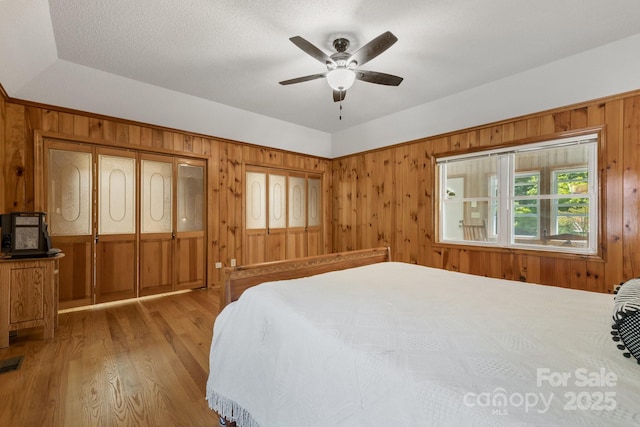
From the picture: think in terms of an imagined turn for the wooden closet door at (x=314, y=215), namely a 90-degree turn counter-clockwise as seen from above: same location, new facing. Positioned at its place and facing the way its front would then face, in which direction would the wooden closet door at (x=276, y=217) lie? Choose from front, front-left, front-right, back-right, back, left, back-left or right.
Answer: back

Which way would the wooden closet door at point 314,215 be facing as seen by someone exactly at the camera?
facing the viewer and to the right of the viewer

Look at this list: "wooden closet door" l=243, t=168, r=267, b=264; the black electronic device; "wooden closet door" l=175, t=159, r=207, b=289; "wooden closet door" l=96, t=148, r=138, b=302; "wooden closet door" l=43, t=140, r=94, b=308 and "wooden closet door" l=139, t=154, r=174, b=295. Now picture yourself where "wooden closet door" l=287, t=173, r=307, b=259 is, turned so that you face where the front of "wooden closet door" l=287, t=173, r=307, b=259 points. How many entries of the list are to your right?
6

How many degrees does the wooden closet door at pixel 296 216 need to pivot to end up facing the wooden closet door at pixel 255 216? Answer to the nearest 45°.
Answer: approximately 90° to its right

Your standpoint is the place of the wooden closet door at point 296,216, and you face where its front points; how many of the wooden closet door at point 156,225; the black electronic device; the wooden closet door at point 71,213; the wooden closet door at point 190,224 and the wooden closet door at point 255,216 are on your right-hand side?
5

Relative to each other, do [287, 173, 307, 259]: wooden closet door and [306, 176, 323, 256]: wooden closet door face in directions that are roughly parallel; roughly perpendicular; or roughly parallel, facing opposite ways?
roughly parallel

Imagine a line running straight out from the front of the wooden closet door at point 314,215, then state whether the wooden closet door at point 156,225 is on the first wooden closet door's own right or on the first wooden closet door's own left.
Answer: on the first wooden closet door's own right

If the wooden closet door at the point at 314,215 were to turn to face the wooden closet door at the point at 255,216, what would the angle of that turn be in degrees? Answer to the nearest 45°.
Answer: approximately 90° to its right

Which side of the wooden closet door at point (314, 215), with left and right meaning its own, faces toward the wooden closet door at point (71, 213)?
right

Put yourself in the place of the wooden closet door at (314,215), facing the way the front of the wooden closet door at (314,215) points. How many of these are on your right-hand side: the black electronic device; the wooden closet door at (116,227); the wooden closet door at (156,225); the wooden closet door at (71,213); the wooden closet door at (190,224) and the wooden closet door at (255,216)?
6

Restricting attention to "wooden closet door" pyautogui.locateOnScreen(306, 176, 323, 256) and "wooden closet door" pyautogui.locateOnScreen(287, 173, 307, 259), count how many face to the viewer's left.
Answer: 0

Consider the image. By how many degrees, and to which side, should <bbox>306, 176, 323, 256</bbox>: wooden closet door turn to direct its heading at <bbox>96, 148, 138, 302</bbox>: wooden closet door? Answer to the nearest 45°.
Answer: approximately 90° to its right

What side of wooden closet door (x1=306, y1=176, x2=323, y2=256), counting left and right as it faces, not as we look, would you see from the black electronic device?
right

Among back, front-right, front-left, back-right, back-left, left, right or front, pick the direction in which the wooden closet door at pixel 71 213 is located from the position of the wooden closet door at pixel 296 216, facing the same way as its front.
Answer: right
